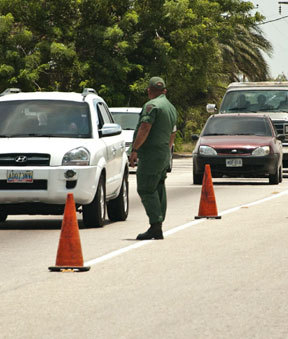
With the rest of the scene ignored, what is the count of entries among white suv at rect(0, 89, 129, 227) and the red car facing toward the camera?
2

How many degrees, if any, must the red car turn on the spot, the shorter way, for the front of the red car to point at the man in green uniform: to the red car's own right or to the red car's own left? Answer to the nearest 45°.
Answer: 0° — it already faces them

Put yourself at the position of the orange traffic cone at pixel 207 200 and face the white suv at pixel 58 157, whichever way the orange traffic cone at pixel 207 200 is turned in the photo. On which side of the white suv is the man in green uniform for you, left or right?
left

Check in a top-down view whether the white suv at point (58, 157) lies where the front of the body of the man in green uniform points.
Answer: yes

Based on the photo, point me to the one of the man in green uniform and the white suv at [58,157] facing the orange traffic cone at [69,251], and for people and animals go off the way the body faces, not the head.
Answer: the white suv

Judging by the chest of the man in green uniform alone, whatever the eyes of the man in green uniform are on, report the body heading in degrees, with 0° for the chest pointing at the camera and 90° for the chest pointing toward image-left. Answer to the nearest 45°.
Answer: approximately 135°

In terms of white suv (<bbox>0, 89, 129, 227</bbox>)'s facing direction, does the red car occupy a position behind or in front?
behind

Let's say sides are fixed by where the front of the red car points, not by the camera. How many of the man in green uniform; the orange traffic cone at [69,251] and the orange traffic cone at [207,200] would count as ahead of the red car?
3

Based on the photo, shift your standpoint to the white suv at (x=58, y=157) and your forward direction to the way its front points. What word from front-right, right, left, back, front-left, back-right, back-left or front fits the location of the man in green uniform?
front-left
